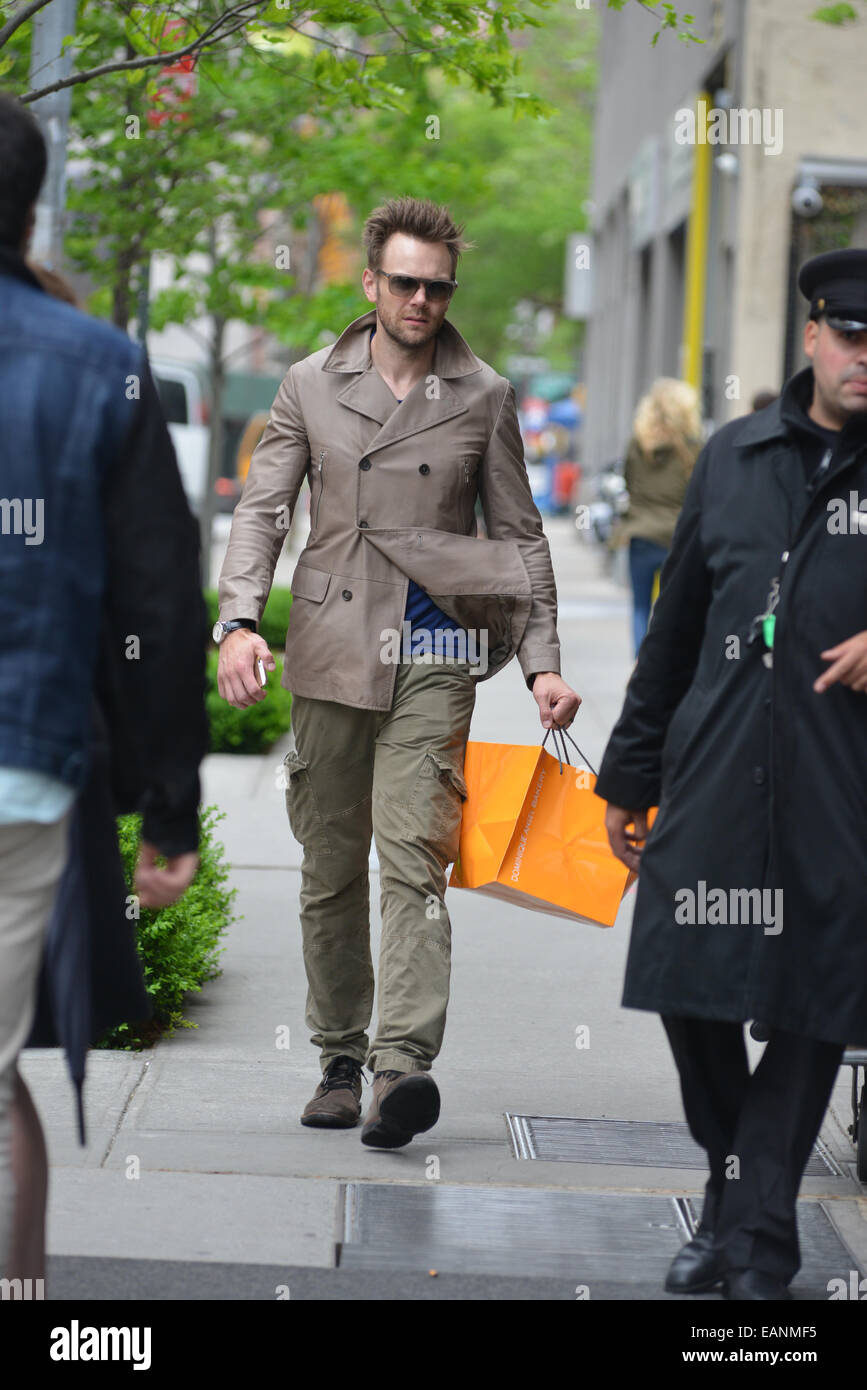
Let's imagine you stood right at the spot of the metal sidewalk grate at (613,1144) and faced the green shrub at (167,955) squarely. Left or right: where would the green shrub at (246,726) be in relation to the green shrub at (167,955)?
right

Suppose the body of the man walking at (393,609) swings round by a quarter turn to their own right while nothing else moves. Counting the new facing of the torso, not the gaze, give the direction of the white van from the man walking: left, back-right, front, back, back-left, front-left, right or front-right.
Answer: right

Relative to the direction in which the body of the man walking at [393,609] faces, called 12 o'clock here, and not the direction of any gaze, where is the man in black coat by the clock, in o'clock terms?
The man in black coat is roughly at 11 o'clock from the man walking.

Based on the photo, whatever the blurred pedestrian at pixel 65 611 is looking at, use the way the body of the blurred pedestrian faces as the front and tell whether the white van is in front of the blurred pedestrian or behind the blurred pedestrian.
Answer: in front

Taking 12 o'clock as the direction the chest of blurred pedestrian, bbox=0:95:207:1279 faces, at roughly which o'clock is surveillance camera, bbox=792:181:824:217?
The surveillance camera is roughly at 1 o'clock from the blurred pedestrian.

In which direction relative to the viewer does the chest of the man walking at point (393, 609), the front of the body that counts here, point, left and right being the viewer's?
facing the viewer

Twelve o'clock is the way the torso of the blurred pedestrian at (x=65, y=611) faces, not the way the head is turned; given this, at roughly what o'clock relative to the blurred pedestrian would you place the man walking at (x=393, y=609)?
The man walking is roughly at 1 o'clock from the blurred pedestrian.

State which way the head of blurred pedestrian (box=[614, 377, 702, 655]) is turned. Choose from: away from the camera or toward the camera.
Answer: away from the camera

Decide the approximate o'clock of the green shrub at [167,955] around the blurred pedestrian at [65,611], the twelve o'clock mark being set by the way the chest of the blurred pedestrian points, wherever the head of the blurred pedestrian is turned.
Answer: The green shrub is roughly at 12 o'clock from the blurred pedestrian.

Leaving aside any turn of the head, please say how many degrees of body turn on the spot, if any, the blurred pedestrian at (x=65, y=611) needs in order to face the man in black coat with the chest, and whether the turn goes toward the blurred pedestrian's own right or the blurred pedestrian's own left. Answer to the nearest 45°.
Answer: approximately 90° to the blurred pedestrian's own right

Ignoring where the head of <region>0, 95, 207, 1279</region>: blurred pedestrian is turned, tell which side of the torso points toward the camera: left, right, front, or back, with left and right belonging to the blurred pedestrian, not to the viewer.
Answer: back

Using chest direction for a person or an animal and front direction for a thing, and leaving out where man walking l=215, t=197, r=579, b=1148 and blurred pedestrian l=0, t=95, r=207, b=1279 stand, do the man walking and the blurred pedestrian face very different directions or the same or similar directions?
very different directions

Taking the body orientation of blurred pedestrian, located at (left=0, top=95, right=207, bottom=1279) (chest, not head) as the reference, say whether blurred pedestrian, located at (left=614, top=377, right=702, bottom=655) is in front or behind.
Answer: in front

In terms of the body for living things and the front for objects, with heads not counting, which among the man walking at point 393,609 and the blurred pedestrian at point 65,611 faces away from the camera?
the blurred pedestrian

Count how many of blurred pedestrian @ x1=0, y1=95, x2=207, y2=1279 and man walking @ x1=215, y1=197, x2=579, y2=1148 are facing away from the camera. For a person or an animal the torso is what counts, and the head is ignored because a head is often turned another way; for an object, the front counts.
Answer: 1

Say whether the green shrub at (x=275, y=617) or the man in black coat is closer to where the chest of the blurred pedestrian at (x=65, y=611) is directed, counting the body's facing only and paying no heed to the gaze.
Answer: the green shrub

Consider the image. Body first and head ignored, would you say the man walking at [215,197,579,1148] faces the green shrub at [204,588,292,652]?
no
